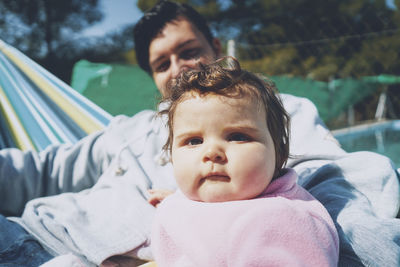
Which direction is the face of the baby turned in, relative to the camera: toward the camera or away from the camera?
toward the camera

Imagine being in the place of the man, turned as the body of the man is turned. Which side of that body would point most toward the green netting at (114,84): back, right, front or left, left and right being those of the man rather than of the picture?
back

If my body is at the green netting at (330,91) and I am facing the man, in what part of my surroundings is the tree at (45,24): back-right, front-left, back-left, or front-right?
back-right

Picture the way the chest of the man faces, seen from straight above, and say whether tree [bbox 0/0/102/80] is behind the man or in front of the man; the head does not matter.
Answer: behind

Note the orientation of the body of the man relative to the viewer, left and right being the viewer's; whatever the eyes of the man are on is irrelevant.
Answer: facing the viewer

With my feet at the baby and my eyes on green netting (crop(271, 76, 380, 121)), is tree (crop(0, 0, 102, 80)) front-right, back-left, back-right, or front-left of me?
front-left
